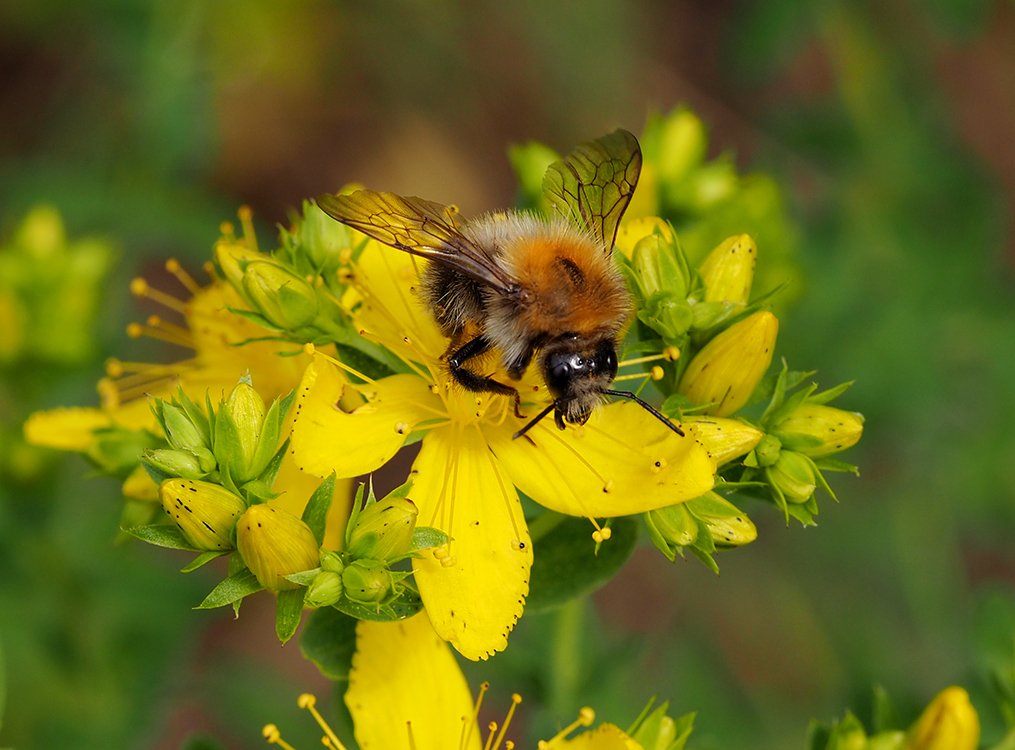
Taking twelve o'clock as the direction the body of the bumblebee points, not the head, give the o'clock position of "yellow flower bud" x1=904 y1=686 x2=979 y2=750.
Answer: The yellow flower bud is roughly at 11 o'clock from the bumblebee.

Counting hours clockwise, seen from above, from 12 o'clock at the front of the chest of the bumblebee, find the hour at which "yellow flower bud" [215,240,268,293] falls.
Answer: The yellow flower bud is roughly at 5 o'clock from the bumblebee.

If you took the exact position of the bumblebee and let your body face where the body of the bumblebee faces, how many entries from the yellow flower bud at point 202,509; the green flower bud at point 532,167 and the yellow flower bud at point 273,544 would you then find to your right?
2

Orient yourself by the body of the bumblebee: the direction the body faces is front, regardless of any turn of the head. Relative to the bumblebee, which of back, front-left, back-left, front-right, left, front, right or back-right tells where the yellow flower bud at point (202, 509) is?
right

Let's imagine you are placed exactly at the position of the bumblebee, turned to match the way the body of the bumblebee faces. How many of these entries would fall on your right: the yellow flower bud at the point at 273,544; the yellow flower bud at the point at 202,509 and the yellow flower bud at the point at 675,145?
2

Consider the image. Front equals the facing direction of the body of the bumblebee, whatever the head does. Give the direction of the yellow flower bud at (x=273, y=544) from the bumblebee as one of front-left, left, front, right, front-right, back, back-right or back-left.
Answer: right

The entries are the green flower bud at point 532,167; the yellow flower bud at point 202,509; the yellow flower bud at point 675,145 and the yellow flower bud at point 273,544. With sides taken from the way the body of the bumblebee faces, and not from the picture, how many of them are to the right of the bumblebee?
2

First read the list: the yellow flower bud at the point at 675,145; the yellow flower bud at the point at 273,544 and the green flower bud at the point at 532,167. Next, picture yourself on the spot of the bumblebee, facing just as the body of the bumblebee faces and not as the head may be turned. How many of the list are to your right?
1

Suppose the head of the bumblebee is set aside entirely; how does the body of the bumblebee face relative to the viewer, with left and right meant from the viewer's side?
facing the viewer and to the right of the viewer

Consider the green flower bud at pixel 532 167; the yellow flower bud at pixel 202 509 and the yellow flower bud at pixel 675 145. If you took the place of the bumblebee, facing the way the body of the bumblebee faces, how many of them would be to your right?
1
